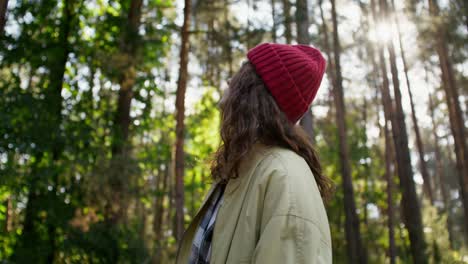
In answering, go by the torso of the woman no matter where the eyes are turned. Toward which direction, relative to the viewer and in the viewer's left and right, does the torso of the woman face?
facing to the left of the viewer

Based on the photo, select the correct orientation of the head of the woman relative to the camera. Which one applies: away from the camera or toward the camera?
away from the camera

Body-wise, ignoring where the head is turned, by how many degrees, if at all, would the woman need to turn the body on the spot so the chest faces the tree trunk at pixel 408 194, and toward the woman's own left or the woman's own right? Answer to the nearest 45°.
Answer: approximately 90° to the woman's own right

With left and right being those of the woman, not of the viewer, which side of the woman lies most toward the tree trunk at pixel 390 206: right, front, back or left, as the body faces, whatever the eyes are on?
right

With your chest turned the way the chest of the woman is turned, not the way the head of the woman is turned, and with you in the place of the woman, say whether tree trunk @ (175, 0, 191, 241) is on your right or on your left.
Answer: on your right

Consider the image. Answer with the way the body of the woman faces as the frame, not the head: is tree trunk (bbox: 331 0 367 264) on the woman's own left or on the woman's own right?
on the woman's own right

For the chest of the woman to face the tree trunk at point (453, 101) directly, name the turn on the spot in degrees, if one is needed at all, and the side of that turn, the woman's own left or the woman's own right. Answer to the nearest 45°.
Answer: approximately 135° to the woman's own right
